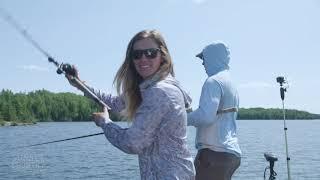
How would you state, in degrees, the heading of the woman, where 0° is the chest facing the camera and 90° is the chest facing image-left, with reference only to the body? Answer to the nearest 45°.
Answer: approximately 90°
